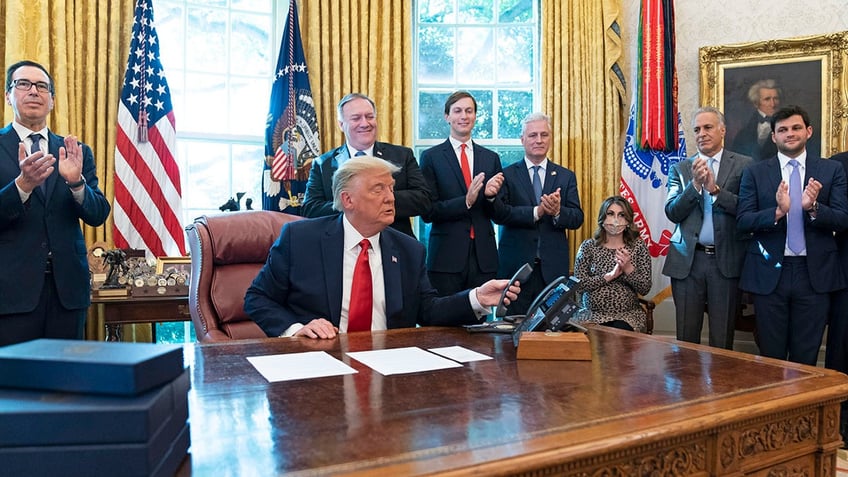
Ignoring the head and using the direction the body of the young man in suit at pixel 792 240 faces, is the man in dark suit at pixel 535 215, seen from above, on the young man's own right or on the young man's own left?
on the young man's own right

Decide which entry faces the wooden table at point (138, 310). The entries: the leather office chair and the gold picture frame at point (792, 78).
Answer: the gold picture frame

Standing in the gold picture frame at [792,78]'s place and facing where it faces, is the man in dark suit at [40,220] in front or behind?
in front

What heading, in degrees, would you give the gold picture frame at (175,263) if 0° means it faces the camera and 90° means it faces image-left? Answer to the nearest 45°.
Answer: approximately 0°

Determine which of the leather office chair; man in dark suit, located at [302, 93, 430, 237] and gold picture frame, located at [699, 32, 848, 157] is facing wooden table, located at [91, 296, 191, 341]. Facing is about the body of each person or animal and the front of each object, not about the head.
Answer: the gold picture frame

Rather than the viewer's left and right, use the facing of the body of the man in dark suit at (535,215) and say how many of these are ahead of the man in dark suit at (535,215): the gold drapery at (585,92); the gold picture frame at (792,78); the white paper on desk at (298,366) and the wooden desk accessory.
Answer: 2

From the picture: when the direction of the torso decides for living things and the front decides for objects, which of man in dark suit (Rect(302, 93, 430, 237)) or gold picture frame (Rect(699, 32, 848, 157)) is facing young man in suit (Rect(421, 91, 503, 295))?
the gold picture frame

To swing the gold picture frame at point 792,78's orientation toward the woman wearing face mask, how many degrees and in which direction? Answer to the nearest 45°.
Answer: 0° — it already faces them
